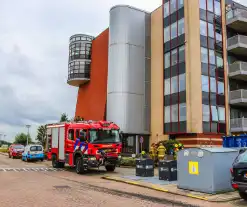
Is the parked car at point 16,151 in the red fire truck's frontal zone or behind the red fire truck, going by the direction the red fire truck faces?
behind

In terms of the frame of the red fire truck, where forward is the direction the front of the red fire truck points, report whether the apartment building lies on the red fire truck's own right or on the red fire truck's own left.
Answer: on the red fire truck's own left
